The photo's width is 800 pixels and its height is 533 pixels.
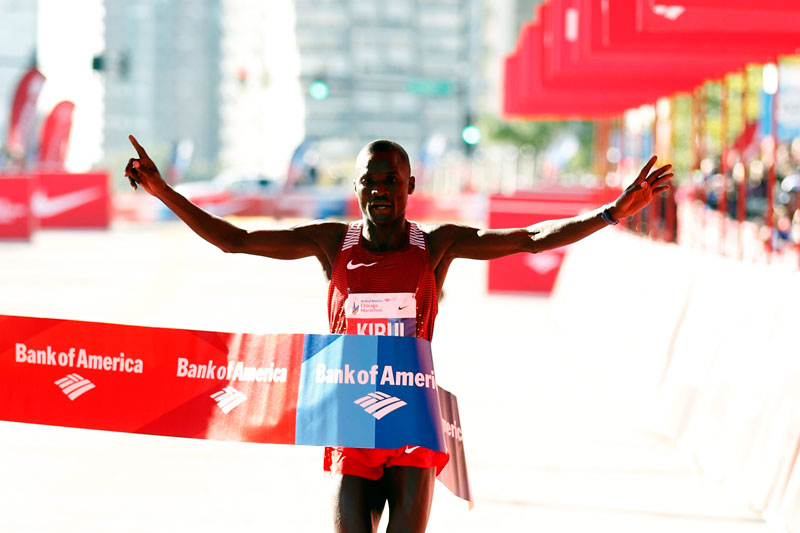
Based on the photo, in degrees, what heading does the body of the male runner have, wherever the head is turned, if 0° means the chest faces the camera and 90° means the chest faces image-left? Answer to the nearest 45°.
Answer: approximately 0°

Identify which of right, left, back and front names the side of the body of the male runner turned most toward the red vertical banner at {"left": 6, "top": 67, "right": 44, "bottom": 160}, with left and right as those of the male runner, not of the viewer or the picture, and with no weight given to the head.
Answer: back

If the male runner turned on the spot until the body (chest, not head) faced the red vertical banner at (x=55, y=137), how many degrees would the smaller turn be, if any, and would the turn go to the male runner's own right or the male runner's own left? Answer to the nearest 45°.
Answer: approximately 180°
